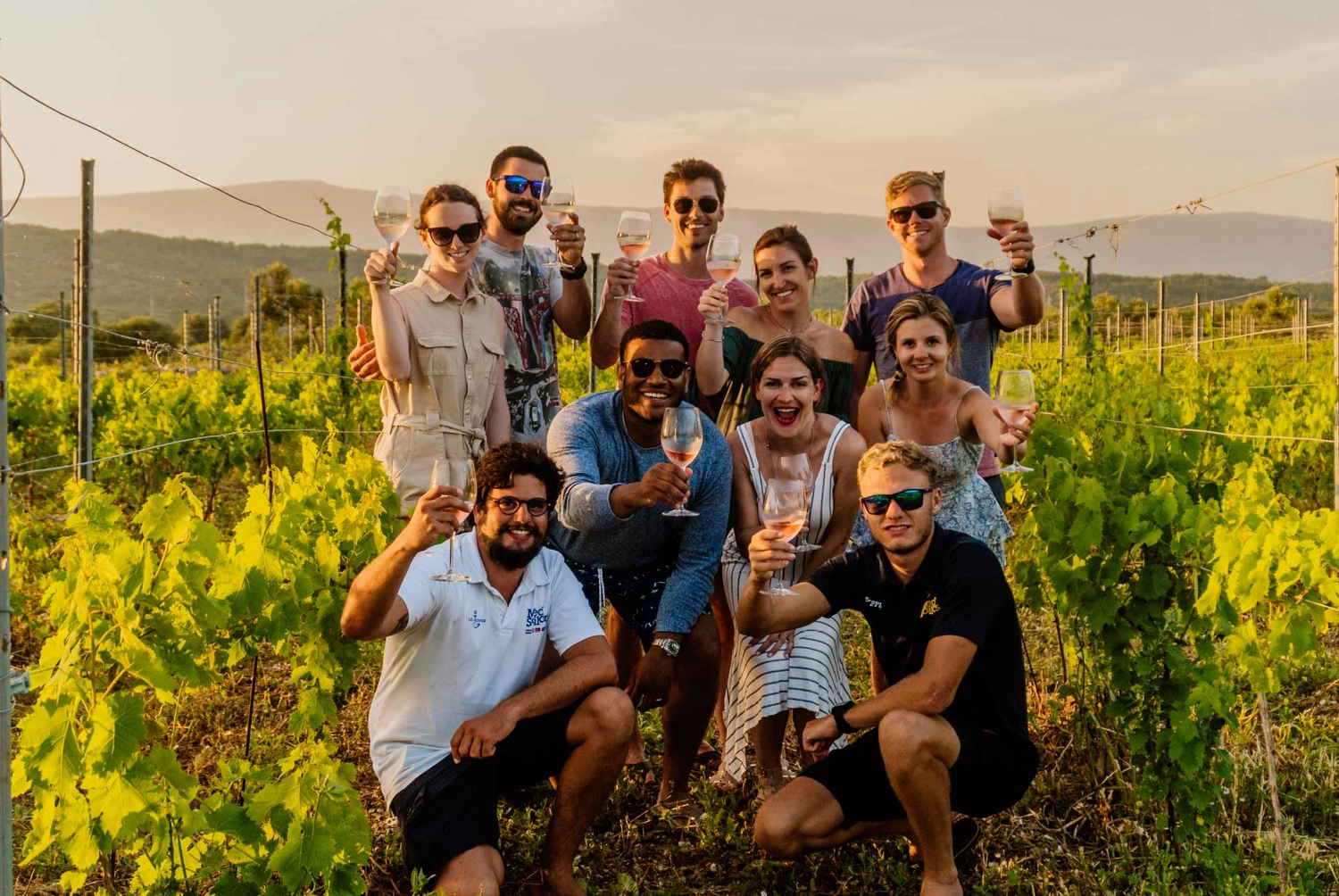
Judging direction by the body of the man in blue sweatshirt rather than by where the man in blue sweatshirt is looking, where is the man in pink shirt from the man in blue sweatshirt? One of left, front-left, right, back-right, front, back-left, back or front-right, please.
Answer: back

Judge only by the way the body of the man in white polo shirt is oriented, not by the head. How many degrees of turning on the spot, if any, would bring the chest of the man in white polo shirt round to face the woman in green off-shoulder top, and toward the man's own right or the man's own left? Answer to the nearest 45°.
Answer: approximately 90° to the man's own left

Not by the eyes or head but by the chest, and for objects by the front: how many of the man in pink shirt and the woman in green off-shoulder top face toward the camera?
2

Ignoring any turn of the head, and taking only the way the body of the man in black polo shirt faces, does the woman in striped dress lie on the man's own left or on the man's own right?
on the man's own right

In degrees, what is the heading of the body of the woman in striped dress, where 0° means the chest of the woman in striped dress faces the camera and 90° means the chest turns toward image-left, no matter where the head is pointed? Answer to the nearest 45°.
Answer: approximately 0°

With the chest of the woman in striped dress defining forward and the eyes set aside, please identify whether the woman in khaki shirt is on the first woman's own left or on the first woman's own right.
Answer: on the first woman's own right

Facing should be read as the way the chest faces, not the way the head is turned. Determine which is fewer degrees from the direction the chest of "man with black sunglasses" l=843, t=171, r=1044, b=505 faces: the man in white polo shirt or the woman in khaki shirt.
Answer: the man in white polo shirt
